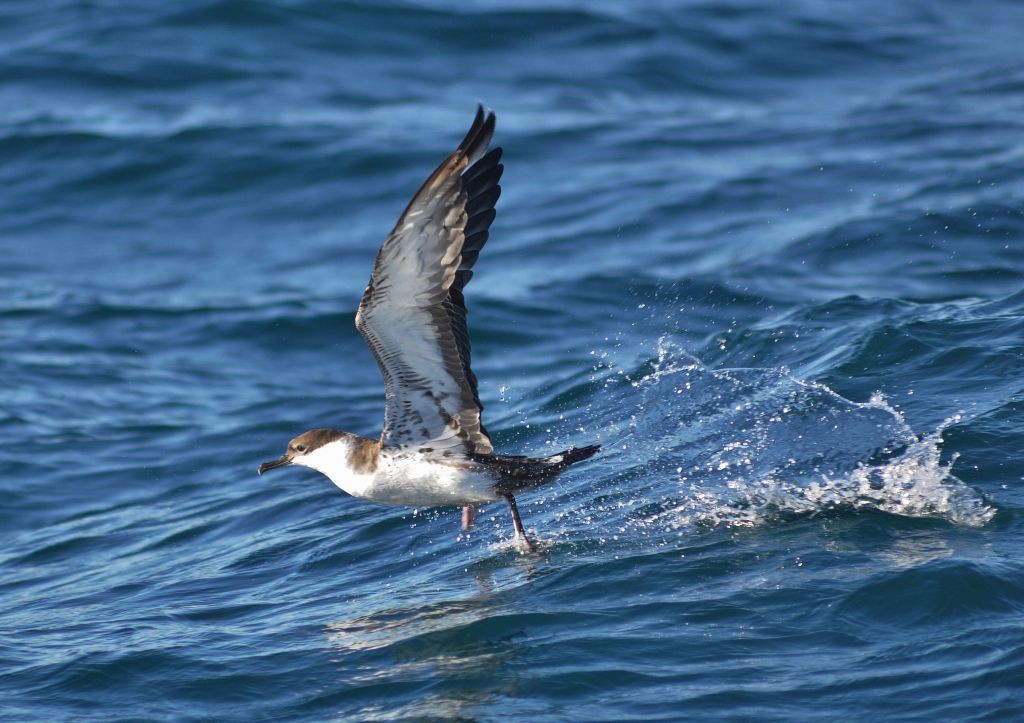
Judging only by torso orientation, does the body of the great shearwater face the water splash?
no

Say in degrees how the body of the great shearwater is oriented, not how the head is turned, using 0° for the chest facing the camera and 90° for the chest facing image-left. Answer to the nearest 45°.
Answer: approximately 90°
